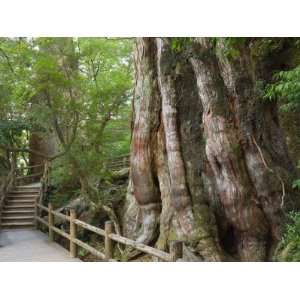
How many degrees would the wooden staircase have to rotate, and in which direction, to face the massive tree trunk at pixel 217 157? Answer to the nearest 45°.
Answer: approximately 45° to its left

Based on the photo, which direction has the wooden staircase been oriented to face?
toward the camera
